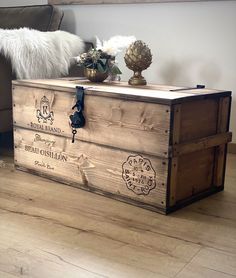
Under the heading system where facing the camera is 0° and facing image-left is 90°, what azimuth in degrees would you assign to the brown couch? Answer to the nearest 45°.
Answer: approximately 45°

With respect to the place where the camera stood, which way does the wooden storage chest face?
facing the viewer and to the left of the viewer

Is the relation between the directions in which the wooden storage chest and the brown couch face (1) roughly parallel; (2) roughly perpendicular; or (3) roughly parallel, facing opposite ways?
roughly parallel

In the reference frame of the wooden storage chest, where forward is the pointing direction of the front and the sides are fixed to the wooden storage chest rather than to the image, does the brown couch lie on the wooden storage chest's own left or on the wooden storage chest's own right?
on the wooden storage chest's own right

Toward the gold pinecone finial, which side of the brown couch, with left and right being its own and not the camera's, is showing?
left

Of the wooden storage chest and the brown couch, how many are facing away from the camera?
0

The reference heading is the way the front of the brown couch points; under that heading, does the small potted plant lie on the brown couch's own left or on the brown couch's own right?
on the brown couch's own left
